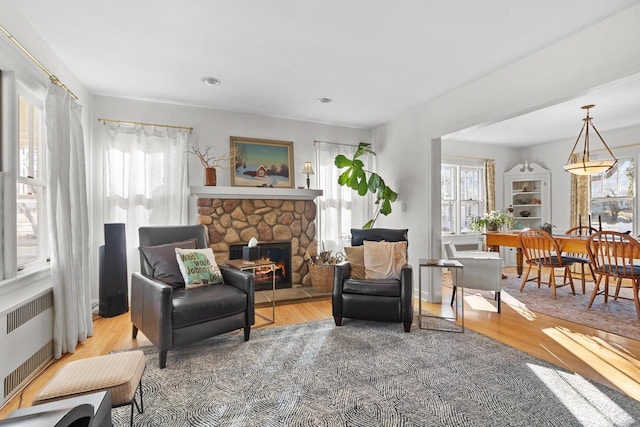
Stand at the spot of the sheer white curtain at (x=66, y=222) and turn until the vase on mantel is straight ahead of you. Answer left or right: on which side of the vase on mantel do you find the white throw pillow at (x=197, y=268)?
right

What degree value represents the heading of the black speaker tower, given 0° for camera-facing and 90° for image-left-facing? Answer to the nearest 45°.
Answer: approximately 315°

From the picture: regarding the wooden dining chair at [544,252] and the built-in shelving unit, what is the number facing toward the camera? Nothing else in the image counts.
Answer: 1

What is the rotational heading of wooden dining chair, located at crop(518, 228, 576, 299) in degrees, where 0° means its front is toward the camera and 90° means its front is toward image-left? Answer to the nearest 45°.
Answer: approximately 225°

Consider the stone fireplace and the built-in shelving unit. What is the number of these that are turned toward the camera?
2

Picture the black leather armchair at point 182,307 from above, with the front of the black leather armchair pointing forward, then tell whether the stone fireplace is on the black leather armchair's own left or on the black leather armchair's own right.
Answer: on the black leather armchair's own left

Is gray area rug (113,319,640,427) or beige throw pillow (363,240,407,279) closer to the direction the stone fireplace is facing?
the gray area rug

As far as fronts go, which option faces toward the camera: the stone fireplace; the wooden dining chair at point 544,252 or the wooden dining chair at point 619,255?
the stone fireplace

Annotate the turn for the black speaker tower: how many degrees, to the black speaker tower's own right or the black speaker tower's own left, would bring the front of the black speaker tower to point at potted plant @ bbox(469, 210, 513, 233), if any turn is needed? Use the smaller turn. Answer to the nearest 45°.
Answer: approximately 45° to the black speaker tower's own left

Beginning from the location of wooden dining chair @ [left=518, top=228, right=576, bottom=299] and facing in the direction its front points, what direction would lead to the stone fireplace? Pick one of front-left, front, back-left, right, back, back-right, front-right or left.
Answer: back

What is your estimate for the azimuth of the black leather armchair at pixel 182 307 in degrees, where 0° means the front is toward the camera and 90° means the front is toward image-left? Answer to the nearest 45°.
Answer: approximately 315°
